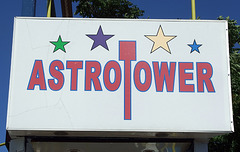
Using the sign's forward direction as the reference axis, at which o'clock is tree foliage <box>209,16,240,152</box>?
The tree foliage is roughly at 7 o'clock from the sign.

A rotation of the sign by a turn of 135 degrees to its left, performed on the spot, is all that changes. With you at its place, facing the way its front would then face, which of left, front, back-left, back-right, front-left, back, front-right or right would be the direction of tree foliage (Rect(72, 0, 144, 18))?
front-left

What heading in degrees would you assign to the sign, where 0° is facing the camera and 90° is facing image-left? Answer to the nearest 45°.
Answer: approximately 0°
